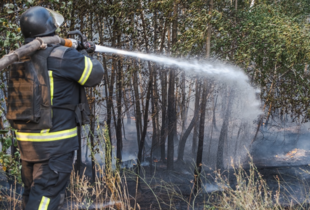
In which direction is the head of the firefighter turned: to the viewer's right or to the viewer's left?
to the viewer's right

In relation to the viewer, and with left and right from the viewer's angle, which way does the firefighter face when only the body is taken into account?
facing away from the viewer and to the right of the viewer
